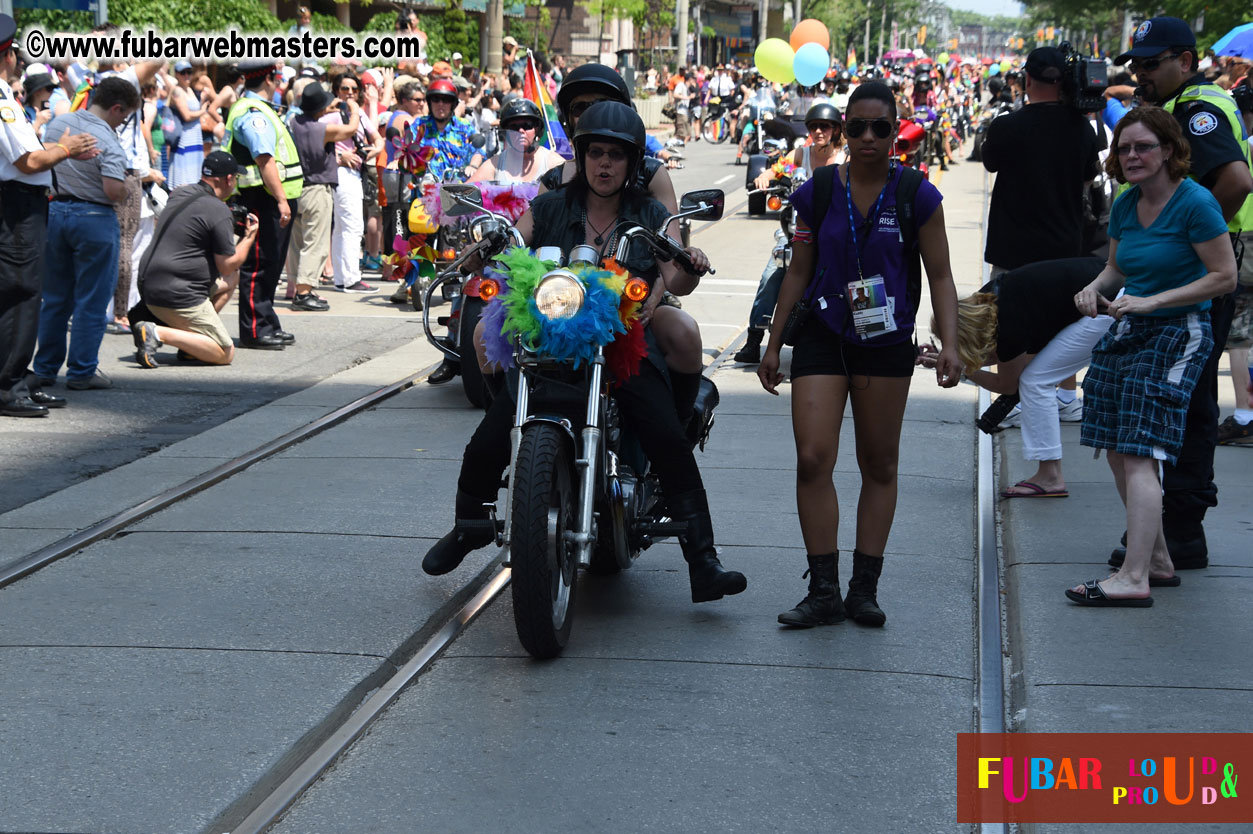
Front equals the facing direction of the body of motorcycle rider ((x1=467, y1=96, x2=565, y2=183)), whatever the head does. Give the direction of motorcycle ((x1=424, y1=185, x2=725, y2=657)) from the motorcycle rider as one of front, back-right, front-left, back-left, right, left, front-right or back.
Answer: front

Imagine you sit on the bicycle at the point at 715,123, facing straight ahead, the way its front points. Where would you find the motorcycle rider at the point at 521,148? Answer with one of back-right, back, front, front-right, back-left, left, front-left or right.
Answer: front

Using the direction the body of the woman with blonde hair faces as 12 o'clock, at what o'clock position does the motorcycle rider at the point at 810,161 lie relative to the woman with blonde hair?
The motorcycle rider is roughly at 2 o'clock from the woman with blonde hair.

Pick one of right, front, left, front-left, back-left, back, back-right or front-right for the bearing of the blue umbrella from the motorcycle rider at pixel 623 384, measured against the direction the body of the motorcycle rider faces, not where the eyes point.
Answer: back-left

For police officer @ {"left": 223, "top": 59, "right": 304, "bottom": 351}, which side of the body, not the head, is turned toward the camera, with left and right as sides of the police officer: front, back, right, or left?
right

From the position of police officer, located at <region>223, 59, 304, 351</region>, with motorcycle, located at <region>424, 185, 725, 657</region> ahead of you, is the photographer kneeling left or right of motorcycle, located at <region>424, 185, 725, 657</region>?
right

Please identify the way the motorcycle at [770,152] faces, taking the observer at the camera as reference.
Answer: facing the viewer and to the left of the viewer

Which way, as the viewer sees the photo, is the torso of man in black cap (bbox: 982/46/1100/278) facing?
away from the camera

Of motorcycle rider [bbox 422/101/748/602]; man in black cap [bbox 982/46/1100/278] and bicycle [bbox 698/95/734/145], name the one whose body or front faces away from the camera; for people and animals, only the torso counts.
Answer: the man in black cap

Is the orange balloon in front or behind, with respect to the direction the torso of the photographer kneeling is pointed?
in front

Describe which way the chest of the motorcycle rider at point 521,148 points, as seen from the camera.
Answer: toward the camera

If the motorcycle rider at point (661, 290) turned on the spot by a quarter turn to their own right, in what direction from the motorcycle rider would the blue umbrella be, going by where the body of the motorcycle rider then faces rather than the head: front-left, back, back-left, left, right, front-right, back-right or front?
back-right

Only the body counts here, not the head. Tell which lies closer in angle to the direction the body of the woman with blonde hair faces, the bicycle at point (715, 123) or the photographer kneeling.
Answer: the photographer kneeling

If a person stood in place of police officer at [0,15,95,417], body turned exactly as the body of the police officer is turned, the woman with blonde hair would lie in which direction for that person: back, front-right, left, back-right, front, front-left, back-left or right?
front-right

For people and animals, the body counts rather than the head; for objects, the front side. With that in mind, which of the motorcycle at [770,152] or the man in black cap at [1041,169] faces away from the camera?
the man in black cap

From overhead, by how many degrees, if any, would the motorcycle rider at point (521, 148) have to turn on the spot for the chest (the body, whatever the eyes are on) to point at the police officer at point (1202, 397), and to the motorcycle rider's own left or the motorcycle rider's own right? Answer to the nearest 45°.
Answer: approximately 45° to the motorcycle rider's own left
